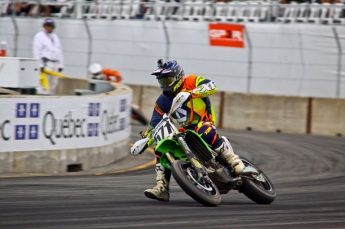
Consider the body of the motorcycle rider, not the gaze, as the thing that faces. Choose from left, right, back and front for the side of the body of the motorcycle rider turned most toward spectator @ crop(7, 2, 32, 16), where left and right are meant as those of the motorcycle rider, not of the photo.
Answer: right

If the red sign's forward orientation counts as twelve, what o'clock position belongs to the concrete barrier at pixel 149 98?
The concrete barrier is roughly at 2 o'clock from the red sign.

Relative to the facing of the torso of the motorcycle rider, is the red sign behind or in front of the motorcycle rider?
behind

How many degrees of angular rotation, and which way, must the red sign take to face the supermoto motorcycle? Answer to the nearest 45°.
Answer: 0° — it already faces it

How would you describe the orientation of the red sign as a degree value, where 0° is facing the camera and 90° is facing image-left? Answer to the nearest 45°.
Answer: approximately 0°

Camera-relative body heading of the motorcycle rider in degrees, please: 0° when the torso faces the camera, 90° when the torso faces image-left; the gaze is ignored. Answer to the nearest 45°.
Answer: approximately 45°

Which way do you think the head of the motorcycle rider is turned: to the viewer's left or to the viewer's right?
to the viewer's left

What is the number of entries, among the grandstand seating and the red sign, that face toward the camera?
2

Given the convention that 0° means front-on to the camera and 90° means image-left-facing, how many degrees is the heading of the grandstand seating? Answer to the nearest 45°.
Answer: approximately 0°
